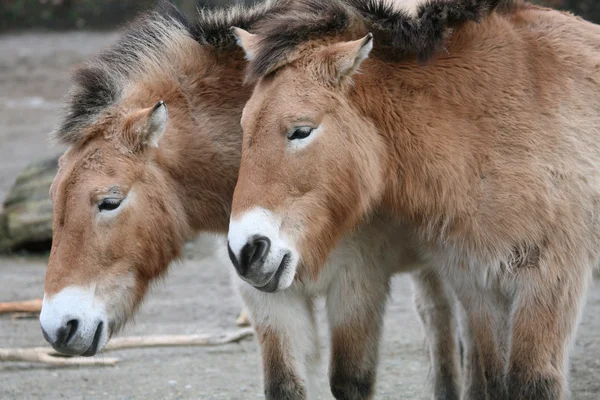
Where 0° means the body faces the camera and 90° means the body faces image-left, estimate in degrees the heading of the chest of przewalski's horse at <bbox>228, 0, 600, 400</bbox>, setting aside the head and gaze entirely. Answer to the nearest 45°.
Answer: approximately 45°

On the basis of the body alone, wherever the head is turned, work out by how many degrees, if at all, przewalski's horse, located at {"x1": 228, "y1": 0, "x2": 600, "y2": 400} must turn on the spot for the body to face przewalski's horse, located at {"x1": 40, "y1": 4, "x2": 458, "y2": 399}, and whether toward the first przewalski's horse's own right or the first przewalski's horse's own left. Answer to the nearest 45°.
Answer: approximately 45° to the first przewalski's horse's own right

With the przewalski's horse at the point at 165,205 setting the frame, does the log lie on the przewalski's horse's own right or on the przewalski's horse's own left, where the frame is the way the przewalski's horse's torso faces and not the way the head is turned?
on the przewalski's horse's own right

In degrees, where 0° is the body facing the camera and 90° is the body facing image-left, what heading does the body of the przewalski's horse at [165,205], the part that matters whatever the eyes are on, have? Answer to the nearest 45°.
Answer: approximately 45°
